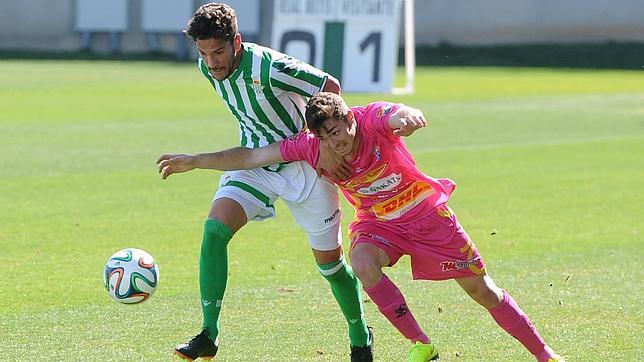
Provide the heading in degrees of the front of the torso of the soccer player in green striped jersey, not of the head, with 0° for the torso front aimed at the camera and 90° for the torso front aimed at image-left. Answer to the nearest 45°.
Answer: approximately 45°

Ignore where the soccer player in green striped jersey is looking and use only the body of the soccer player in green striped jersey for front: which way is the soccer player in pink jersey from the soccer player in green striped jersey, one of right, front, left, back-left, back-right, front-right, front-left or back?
left

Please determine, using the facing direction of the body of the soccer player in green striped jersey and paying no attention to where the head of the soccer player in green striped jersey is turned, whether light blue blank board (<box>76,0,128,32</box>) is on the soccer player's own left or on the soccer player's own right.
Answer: on the soccer player's own right

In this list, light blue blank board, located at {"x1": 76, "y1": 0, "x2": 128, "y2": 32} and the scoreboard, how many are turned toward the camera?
2

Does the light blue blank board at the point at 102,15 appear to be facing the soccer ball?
yes

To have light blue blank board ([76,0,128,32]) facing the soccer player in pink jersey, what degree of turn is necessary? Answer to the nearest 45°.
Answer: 0° — it already faces them

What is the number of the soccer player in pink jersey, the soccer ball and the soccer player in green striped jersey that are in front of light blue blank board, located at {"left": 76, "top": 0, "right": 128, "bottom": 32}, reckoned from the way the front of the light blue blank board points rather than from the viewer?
3

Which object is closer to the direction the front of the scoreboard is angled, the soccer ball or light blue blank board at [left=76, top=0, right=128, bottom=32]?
the soccer ball

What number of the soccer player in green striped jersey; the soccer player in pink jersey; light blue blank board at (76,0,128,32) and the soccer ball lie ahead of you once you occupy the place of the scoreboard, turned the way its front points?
3

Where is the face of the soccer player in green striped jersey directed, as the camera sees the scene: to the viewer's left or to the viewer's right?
to the viewer's left

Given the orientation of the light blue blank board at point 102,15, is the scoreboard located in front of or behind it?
in front

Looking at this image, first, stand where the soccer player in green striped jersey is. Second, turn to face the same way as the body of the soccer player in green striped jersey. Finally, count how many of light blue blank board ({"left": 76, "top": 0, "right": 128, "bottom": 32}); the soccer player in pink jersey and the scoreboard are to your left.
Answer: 1

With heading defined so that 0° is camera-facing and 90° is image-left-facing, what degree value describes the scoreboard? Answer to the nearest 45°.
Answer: approximately 0°

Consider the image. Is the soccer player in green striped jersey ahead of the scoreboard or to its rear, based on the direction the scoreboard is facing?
ahead

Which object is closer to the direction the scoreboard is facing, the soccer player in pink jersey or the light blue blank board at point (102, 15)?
the soccer player in pink jersey

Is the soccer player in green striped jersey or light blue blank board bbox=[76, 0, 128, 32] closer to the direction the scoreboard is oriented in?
the soccer player in green striped jersey
